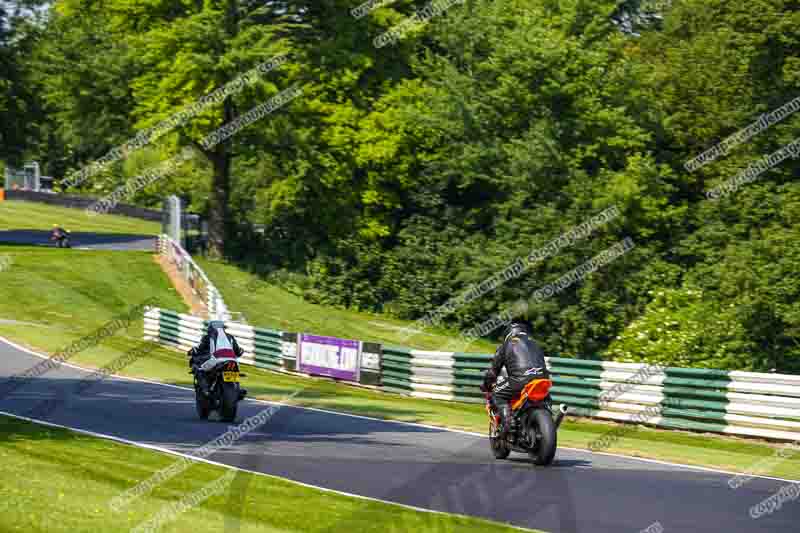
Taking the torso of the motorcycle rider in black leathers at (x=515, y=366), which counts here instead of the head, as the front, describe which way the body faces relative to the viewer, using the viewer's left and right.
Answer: facing away from the viewer and to the left of the viewer

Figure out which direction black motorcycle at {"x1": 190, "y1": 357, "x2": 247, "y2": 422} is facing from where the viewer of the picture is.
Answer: facing away from the viewer and to the left of the viewer

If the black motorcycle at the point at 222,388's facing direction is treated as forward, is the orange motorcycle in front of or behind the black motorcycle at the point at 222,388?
behind

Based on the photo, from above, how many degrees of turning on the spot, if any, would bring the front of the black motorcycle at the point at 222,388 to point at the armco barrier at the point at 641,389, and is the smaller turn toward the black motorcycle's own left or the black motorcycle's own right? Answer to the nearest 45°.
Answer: approximately 135° to the black motorcycle's own right

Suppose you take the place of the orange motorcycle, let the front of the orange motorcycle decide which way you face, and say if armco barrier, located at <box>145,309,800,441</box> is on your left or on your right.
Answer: on your right

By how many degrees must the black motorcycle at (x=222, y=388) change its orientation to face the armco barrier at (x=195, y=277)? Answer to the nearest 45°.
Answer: approximately 45° to its right

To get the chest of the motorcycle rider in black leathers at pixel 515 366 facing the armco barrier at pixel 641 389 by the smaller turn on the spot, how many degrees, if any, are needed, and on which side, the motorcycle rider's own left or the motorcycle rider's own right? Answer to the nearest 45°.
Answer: approximately 45° to the motorcycle rider's own right

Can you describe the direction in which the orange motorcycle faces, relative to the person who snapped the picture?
facing away from the viewer and to the left of the viewer

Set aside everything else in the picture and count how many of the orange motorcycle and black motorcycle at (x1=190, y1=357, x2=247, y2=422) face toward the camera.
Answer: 0
